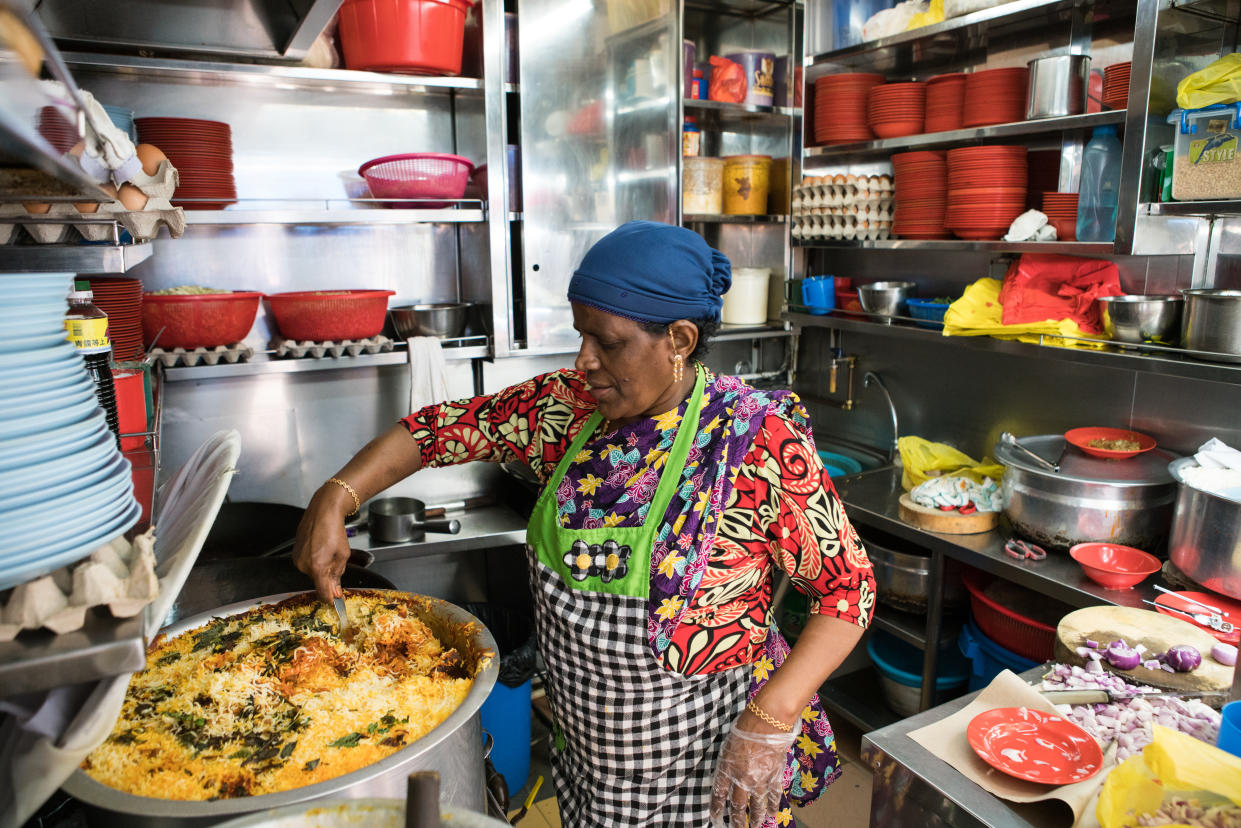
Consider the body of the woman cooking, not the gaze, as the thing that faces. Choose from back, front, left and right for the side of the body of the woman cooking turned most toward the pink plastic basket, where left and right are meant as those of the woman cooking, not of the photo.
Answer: right

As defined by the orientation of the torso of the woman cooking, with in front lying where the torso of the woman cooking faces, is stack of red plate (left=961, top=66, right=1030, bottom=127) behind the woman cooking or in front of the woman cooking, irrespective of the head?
behind

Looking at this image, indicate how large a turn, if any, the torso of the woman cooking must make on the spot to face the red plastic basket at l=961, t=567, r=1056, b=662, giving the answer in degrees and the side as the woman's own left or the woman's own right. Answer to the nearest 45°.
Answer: approximately 180°

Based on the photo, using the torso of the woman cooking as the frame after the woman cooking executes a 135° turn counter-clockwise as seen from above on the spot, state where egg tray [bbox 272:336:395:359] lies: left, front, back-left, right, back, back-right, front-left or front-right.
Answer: back-left

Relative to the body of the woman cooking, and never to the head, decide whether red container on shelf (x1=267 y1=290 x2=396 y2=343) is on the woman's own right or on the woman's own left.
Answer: on the woman's own right

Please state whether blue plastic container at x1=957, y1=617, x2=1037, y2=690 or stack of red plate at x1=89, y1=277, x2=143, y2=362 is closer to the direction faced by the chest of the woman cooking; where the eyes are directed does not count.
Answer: the stack of red plate

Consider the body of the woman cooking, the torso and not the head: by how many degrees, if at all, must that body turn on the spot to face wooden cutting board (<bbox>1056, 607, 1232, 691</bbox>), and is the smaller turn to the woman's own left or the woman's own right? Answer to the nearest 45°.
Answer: approximately 135° to the woman's own left

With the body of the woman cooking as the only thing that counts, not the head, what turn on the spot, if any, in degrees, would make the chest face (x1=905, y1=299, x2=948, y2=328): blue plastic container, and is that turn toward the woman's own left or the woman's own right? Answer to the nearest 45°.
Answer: approximately 180°

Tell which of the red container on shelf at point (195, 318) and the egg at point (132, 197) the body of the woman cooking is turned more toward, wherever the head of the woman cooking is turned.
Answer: the egg

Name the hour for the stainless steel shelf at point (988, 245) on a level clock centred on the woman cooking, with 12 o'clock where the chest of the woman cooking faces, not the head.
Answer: The stainless steel shelf is roughly at 6 o'clock from the woman cooking.

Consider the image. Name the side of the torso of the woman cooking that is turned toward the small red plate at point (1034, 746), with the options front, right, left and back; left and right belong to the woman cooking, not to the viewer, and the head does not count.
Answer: left

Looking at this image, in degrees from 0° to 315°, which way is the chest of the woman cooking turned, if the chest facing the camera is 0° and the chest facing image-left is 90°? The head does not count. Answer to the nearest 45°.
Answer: approximately 45°

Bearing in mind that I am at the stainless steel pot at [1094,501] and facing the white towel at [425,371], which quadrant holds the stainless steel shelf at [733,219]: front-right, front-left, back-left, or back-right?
front-right

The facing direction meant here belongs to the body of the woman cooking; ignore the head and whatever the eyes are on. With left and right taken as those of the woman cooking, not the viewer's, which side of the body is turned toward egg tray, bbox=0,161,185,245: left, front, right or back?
front
